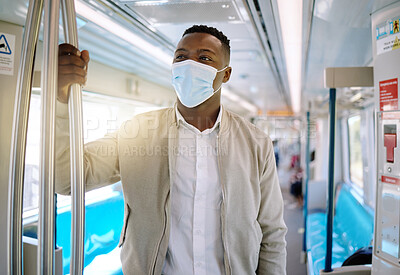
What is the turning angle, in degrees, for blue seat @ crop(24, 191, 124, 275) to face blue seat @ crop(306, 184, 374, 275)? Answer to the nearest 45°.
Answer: approximately 45° to its left

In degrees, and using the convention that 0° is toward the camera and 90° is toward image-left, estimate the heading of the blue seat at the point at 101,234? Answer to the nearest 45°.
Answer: approximately 315°

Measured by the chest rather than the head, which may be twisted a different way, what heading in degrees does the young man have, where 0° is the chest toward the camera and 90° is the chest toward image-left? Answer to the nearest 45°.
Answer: approximately 0°

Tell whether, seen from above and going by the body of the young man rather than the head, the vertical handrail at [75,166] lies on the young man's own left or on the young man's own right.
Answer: on the young man's own right

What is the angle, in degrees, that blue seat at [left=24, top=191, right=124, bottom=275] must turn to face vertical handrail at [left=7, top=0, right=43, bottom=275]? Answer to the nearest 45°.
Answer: approximately 45° to its right

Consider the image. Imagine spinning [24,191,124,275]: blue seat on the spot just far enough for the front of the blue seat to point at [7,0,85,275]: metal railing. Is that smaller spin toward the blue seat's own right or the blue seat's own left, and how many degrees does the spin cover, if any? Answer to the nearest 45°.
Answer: approximately 45° to the blue seat's own right
